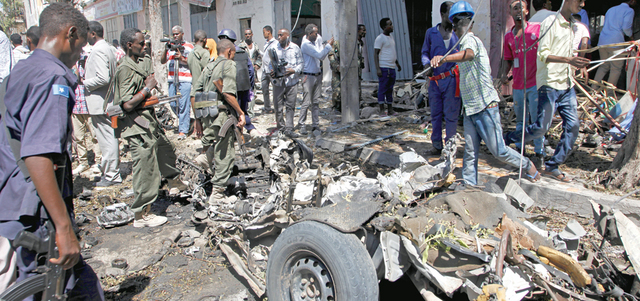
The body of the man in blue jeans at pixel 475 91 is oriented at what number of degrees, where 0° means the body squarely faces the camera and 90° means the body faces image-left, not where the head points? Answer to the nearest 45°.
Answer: approximately 90°

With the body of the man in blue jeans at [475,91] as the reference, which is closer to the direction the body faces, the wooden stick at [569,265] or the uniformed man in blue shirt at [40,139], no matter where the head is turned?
the uniformed man in blue shirt

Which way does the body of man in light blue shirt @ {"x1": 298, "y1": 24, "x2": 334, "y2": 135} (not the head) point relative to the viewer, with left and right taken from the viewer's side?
facing the viewer and to the right of the viewer

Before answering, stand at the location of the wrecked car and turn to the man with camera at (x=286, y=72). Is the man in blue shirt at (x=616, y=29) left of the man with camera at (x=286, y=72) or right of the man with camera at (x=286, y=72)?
right

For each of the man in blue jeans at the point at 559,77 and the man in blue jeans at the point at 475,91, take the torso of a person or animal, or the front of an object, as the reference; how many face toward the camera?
0

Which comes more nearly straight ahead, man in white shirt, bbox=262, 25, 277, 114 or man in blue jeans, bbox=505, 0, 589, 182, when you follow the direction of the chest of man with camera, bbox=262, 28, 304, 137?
the man in blue jeans

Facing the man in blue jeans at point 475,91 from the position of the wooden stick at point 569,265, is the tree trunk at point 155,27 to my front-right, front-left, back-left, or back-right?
front-left

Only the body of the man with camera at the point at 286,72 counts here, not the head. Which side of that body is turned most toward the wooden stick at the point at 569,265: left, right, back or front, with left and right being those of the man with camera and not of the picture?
front

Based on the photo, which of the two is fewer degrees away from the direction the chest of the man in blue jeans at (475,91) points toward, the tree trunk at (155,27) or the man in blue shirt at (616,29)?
the tree trunk

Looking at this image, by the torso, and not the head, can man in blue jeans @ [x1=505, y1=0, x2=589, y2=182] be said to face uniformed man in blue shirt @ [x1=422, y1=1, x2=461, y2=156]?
no

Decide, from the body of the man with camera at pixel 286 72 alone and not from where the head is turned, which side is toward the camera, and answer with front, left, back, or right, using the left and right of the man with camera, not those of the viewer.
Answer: front

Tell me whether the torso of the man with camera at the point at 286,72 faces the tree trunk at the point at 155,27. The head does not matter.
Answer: no
